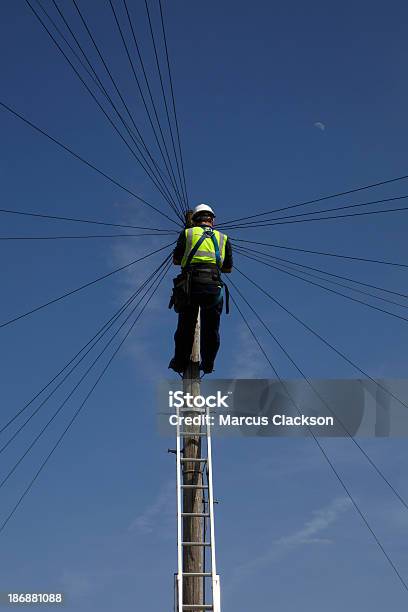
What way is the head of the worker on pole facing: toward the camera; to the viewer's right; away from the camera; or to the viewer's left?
away from the camera

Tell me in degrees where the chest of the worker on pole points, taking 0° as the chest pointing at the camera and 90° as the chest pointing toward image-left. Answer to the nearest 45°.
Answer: approximately 180°
